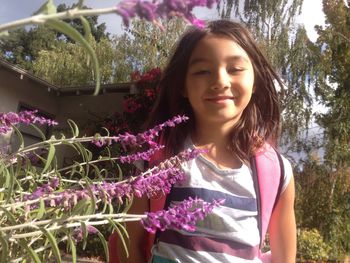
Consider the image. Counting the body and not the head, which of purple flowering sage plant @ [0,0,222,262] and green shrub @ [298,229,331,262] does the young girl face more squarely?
the purple flowering sage plant

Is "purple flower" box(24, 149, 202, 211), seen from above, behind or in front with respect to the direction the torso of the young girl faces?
in front

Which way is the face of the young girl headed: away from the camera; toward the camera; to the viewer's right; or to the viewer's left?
toward the camera

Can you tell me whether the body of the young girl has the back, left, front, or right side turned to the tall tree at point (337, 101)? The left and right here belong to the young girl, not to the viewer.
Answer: back

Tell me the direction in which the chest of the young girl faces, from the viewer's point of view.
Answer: toward the camera

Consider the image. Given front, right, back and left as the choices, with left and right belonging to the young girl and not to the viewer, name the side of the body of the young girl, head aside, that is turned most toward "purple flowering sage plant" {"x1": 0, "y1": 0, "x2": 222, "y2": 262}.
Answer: front

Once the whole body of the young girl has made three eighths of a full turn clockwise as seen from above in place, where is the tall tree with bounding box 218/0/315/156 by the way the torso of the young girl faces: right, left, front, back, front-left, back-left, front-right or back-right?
front-right
